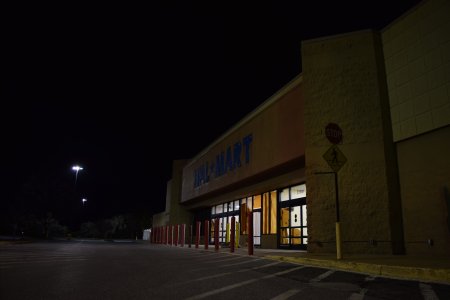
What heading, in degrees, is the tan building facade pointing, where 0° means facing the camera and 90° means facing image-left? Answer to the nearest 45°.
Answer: approximately 45°

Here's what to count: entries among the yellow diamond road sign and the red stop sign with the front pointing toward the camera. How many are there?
2

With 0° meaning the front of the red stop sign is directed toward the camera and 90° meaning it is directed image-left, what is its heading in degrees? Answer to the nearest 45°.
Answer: approximately 0°
